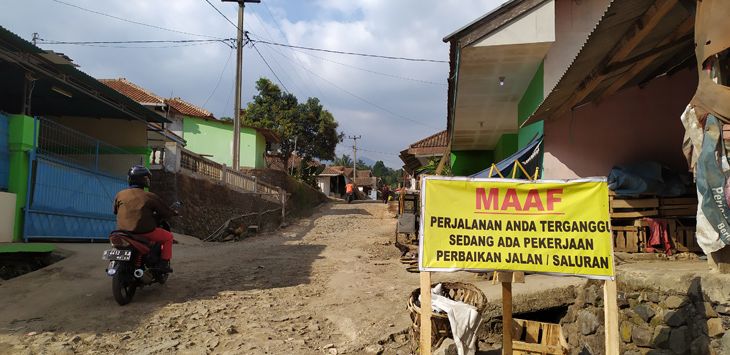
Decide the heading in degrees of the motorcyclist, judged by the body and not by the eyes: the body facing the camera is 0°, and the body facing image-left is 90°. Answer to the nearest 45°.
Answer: approximately 225°

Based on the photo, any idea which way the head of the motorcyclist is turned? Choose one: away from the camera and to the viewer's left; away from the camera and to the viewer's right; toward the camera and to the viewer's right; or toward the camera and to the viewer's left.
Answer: away from the camera and to the viewer's right

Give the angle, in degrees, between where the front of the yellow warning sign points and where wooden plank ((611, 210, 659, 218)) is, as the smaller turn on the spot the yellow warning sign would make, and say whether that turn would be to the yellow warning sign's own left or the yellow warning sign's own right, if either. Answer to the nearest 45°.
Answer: approximately 135° to the yellow warning sign's own left

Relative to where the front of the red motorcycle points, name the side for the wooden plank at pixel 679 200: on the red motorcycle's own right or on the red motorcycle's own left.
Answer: on the red motorcycle's own right

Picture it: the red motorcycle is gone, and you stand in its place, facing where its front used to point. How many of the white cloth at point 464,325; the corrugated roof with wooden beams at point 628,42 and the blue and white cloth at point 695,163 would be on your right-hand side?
3

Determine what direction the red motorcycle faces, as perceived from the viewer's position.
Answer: facing away from the viewer and to the right of the viewer

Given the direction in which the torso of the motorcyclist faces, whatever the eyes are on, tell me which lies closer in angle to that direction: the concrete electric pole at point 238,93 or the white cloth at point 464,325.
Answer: the concrete electric pole

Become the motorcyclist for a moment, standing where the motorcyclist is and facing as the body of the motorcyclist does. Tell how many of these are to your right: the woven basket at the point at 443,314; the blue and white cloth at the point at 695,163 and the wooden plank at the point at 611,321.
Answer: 3

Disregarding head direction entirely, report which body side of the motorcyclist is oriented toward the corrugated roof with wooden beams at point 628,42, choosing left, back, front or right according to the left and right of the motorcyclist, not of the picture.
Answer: right

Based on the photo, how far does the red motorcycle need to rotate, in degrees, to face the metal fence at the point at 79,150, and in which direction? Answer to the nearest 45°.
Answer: approximately 45° to its left
